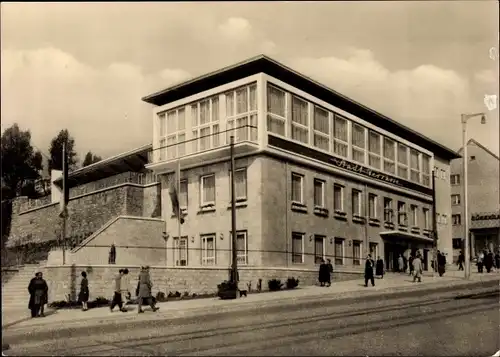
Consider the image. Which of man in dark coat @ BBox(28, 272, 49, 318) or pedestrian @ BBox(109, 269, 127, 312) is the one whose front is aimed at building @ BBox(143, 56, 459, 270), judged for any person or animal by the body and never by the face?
the pedestrian

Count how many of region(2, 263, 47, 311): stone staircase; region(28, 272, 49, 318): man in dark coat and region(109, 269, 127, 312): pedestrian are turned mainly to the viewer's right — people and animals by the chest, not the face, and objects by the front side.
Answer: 1

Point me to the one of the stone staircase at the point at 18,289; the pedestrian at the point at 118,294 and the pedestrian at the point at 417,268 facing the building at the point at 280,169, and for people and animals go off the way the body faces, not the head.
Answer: the pedestrian at the point at 118,294

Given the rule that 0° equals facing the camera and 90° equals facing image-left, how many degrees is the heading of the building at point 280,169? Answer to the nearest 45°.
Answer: approximately 315°

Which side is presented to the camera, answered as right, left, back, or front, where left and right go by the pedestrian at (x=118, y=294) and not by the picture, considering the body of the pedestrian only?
right

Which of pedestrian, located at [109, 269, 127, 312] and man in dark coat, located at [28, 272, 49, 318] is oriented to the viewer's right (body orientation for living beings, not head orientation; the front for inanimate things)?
the pedestrian

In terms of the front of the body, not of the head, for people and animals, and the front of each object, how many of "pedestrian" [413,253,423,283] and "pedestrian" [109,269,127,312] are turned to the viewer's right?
1
